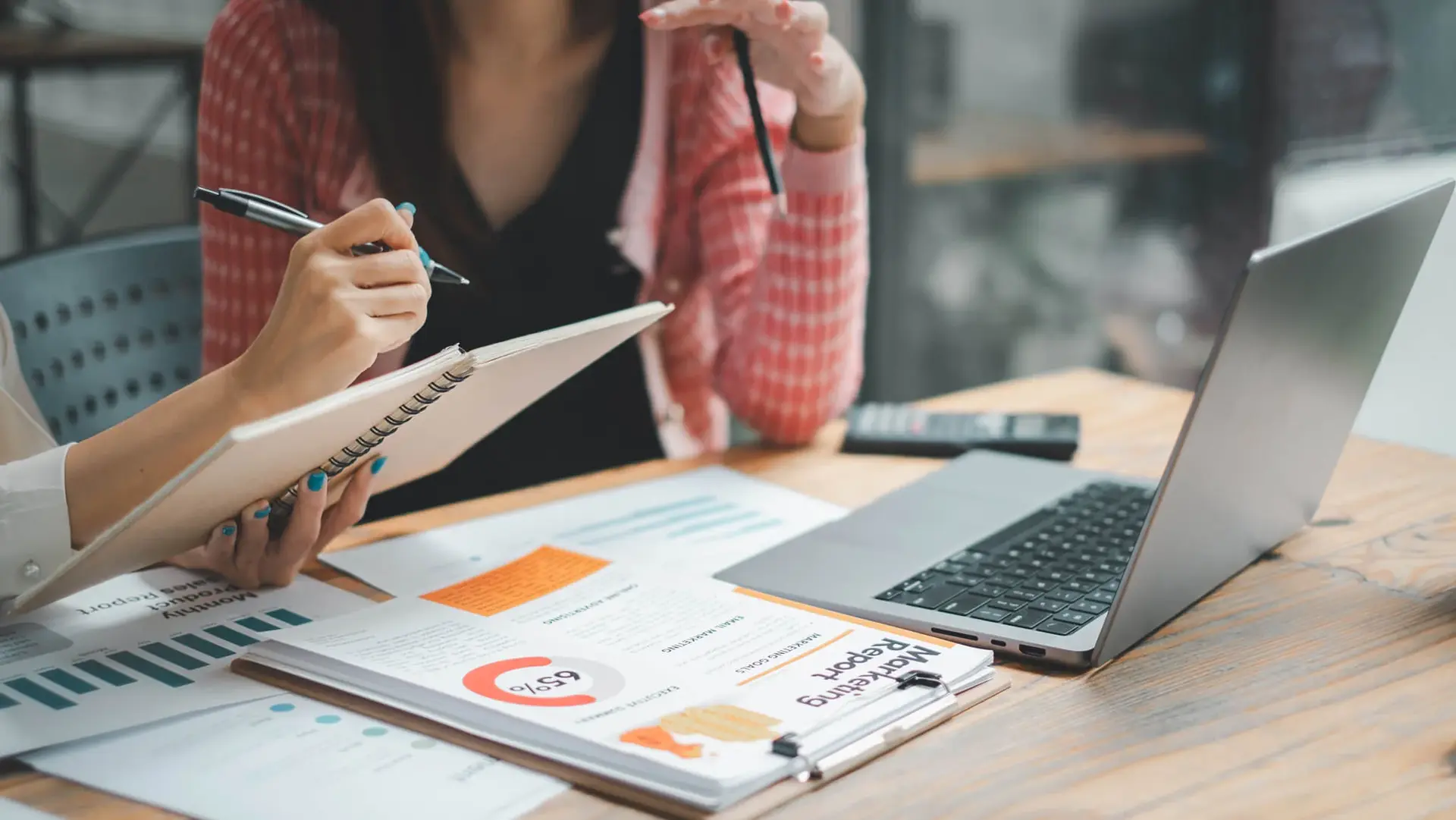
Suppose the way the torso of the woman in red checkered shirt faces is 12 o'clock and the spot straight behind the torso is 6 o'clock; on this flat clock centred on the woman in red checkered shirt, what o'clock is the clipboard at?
The clipboard is roughly at 12 o'clock from the woman in red checkered shirt.

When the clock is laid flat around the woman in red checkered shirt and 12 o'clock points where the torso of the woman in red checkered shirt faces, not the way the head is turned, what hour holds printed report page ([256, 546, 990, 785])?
The printed report page is roughly at 12 o'clock from the woman in red checkered shirt.

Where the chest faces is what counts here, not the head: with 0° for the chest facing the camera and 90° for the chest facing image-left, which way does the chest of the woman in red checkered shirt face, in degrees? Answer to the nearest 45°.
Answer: approximately 0°
